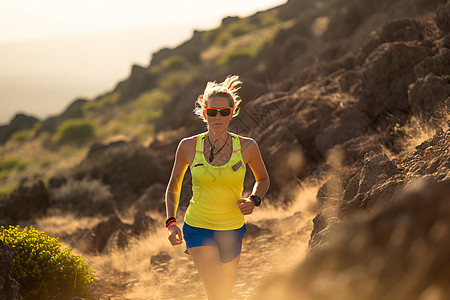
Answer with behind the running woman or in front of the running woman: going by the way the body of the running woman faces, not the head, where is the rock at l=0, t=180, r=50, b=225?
behind

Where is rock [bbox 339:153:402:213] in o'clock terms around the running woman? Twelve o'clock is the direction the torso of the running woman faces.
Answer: The rock is roughly at 8 o'clock from the running woman.

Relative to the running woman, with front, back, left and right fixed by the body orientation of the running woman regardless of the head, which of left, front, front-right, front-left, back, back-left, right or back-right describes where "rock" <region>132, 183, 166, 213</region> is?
back

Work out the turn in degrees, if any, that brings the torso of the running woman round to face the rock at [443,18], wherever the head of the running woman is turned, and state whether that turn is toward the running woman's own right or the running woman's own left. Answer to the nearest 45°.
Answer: approximately 135° to the running woman's own left

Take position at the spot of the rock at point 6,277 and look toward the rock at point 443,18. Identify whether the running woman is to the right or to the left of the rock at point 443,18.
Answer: right

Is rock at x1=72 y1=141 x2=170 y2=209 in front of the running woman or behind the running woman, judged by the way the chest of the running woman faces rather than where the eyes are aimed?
behind

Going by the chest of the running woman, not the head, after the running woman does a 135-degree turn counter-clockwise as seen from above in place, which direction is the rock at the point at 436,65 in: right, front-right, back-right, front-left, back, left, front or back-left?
front

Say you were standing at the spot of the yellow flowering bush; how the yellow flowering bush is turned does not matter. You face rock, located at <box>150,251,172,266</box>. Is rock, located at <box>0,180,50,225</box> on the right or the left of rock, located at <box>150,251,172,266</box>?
left

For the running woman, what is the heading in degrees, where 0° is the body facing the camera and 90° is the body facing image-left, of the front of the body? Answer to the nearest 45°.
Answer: approximately 0°
